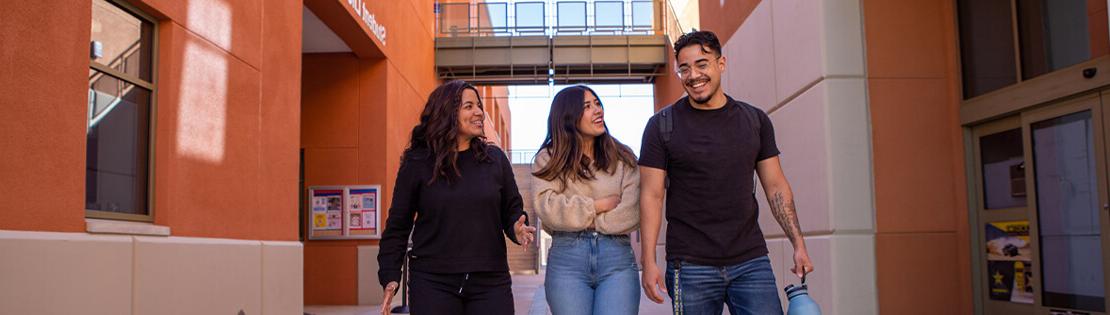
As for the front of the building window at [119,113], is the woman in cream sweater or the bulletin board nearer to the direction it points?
the woman in cream sweater

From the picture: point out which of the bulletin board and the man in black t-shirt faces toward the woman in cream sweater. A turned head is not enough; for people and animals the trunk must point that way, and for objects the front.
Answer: the bulletin board

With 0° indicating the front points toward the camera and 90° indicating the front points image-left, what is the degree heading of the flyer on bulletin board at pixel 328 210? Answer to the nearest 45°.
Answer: approximately 0°

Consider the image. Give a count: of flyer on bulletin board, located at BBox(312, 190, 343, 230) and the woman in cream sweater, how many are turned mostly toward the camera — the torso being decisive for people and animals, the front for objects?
2

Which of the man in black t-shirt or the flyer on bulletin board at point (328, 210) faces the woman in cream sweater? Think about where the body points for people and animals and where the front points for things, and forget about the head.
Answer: the flyer on bulletin board

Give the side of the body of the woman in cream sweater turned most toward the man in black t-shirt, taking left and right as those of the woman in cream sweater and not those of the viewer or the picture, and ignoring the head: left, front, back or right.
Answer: left

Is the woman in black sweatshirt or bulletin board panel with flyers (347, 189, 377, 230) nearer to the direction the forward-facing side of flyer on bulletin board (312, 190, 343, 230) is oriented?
the woman in black sweatshirt
